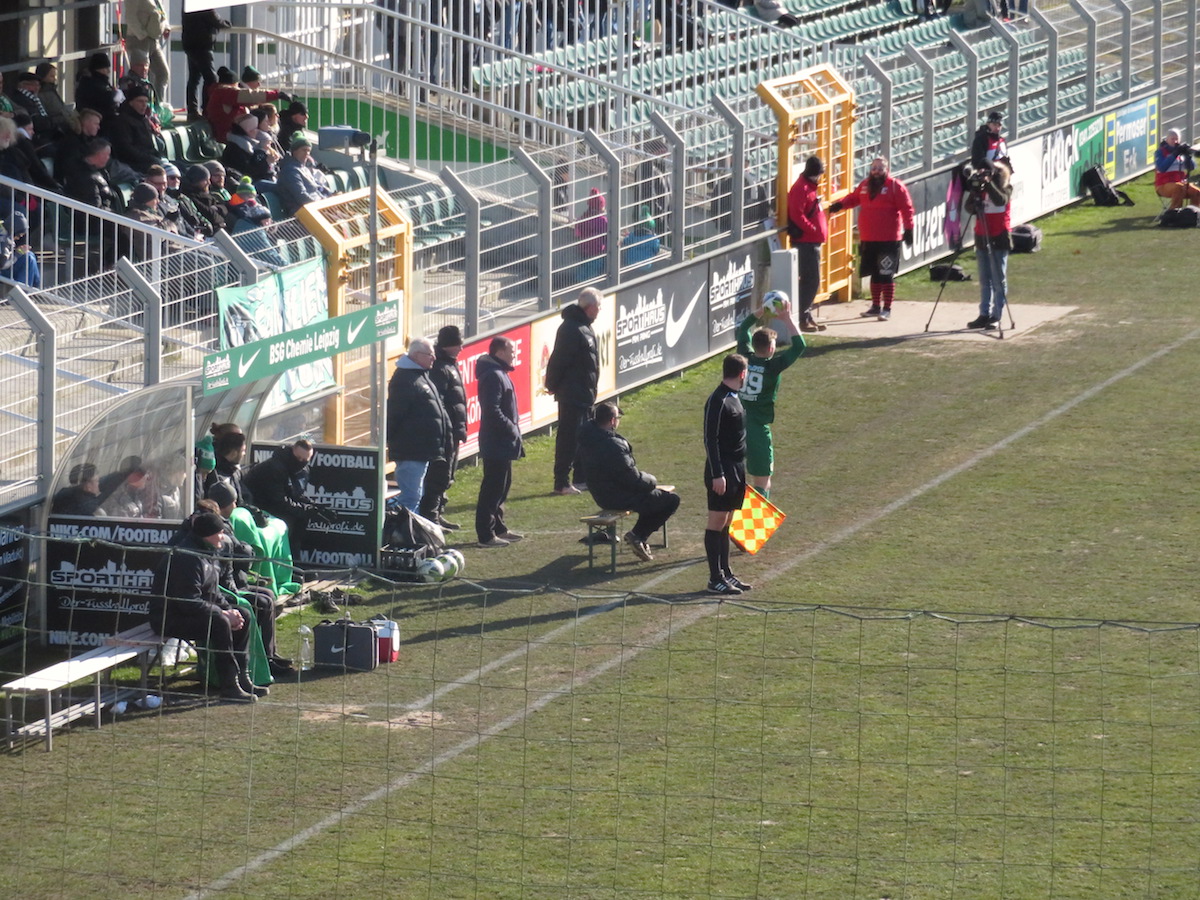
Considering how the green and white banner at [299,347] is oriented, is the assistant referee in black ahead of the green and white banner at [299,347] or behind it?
ahead

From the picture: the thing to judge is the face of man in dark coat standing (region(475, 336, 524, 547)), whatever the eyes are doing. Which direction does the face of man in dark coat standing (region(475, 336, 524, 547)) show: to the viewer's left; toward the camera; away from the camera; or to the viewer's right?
to the viewer's right

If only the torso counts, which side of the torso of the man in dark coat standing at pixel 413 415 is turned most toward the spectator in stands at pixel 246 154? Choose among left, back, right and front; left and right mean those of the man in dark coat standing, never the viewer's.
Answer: left

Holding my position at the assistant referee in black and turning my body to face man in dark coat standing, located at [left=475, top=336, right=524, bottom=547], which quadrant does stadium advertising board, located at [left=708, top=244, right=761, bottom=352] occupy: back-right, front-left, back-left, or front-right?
front-right

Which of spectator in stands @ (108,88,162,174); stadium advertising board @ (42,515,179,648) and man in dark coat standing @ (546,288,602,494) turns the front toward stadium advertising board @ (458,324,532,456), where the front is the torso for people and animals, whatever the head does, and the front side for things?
the spectator in stands

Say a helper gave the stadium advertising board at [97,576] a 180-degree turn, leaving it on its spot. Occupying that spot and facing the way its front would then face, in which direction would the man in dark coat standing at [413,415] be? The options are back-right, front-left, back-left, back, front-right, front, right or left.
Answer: front-right

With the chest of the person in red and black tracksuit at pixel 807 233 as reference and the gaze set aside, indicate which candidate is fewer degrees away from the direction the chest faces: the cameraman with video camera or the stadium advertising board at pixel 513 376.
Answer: the cameraman with video camera

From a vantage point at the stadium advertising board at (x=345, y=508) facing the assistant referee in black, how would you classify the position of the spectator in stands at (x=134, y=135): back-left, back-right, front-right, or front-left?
back-left

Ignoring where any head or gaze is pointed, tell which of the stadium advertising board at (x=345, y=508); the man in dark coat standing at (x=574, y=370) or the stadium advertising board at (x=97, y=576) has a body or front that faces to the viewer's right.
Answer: the man in dark coat standing

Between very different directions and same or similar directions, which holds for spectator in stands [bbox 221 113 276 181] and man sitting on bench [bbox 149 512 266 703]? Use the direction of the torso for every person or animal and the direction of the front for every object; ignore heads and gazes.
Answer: same or similar directions

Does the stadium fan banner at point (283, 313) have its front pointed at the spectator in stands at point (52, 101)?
no

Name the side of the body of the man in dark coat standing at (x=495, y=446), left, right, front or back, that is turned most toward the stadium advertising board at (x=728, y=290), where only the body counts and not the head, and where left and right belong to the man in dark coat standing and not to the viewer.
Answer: left

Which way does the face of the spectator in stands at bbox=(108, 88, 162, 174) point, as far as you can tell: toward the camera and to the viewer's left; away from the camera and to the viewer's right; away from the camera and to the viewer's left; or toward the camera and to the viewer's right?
toward the camera and to the viewer's right

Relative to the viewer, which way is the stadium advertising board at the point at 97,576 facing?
toward the camera

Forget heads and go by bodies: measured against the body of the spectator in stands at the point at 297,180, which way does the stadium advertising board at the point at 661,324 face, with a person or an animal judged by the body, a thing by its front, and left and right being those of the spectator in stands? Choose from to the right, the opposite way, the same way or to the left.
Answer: the same way

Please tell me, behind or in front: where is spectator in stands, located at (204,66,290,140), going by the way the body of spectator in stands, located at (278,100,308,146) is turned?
behind

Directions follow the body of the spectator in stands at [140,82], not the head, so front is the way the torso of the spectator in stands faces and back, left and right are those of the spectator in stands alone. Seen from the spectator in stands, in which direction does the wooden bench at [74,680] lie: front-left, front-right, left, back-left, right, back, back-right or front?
front-right

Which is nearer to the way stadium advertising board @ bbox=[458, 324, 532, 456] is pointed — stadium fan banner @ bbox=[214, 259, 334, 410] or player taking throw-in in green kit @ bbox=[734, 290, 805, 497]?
the player taking throw-in in green kit
